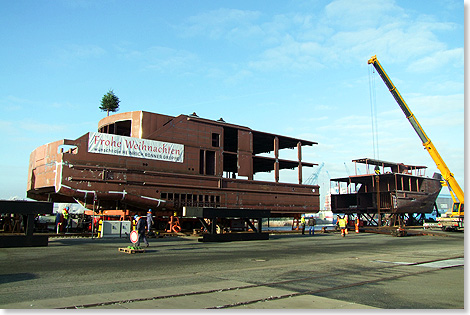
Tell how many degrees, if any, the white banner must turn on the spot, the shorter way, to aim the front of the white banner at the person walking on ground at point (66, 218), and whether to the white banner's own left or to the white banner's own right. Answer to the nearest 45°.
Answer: approximately 135° to the white banner's own right

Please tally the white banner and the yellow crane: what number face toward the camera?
1

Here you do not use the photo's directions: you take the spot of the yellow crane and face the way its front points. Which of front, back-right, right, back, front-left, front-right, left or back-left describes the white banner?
front-left

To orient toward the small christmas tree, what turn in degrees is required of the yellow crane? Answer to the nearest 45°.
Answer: approximately 45° to its left

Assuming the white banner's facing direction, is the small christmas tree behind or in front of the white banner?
behind

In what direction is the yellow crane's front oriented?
to the viewer's left

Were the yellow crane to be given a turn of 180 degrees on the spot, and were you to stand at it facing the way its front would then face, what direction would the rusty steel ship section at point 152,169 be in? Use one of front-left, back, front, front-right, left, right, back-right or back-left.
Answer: back-right

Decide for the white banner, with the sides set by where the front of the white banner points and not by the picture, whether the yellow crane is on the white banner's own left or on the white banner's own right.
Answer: on the white banner's own left

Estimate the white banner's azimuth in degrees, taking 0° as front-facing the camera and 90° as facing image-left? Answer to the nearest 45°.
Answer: approximately 0°
